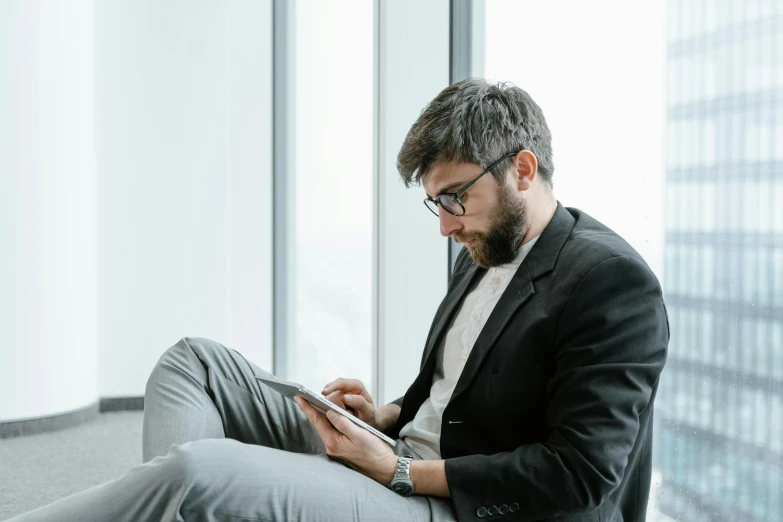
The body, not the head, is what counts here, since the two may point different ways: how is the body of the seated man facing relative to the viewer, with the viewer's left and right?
facing to the left of the viewer

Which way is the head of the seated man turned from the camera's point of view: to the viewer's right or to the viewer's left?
to the viewer's left
